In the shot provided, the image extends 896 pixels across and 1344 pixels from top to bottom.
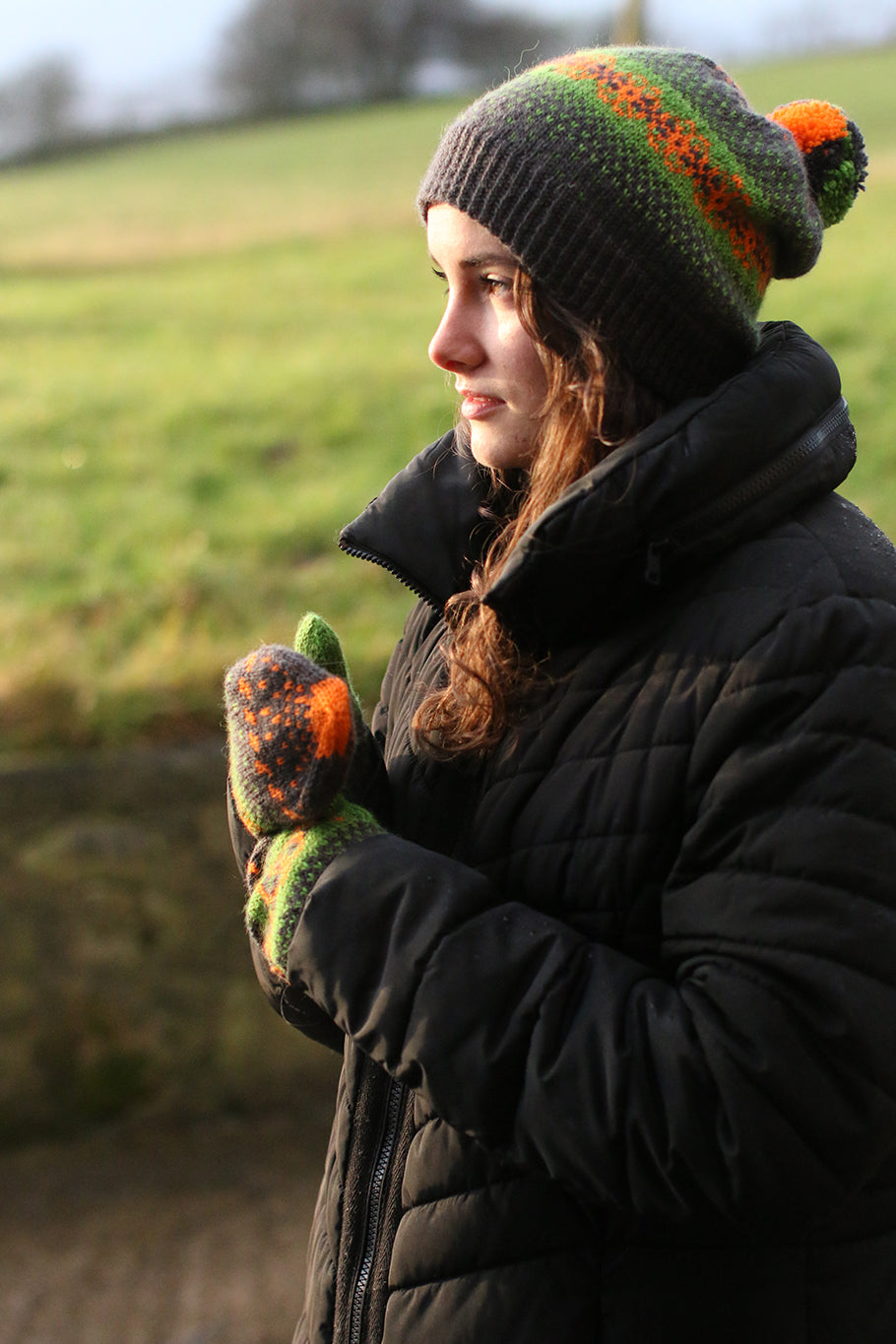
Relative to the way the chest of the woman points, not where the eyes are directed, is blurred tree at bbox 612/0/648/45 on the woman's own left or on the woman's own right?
on the woman's own right

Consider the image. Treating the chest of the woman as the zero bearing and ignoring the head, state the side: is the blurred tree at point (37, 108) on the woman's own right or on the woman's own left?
on the woman's own right

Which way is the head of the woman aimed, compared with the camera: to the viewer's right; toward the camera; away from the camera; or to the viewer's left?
to the viewer's left

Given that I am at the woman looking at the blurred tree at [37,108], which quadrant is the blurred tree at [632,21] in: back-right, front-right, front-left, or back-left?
front-right

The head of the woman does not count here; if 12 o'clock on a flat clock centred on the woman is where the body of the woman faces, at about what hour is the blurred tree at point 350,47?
The blurred tree is roughly at 4 o'clock from the woman.

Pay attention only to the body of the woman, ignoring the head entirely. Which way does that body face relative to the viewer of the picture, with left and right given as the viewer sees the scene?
facing the viewer and to the left of the viewer
